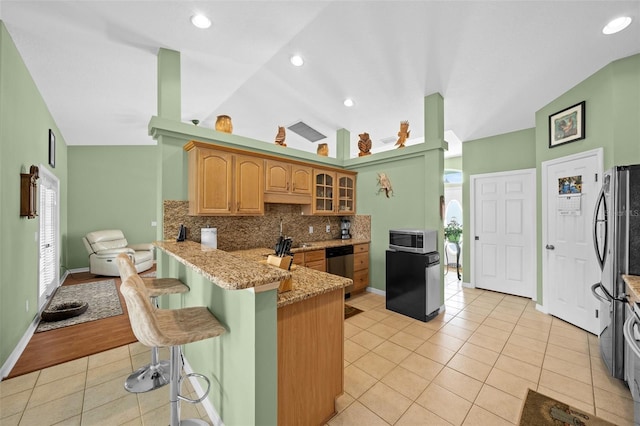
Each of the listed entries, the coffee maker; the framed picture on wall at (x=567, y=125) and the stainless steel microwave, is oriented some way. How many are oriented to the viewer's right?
0

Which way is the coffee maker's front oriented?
toward the camera

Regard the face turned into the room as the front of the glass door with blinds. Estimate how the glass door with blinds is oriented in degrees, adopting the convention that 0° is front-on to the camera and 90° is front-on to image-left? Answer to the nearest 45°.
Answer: approximately 270°

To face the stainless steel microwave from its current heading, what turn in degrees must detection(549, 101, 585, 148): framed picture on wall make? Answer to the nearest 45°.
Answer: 0° — it already faces it

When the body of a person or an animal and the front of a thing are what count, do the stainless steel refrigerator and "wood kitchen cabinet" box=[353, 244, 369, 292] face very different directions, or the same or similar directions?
very different directions

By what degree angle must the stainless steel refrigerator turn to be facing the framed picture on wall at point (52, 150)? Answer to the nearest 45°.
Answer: approximately 45° to its left

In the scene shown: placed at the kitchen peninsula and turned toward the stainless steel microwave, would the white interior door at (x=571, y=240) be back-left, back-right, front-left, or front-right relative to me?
front-right

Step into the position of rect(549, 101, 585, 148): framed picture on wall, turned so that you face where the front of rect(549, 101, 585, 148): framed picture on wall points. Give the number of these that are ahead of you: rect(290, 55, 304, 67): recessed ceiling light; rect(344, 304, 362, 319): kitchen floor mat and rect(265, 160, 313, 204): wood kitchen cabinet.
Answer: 3

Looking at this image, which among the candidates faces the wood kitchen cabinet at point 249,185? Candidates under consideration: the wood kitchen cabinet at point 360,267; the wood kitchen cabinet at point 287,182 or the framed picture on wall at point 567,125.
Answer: the framed picture on wall

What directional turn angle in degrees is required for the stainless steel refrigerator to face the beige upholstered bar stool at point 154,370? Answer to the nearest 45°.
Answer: approximately 45° to its left

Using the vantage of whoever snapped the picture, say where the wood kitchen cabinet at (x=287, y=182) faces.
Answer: facing the viewer and to the right of the viewer

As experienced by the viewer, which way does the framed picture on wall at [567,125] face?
facing the viewer and to the left of the viewer
